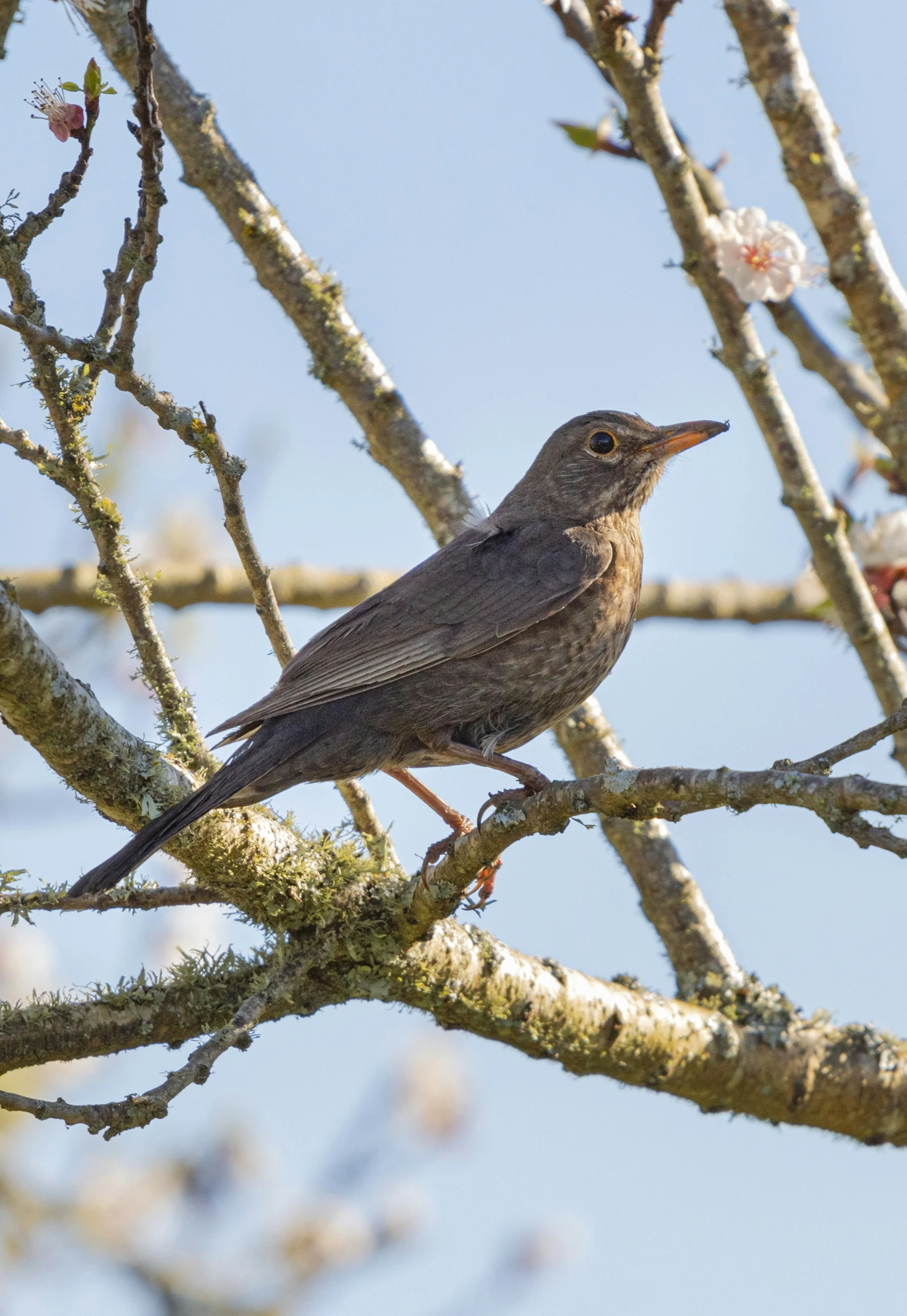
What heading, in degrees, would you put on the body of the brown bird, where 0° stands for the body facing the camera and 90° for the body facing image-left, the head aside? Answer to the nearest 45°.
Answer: approximately 270°
